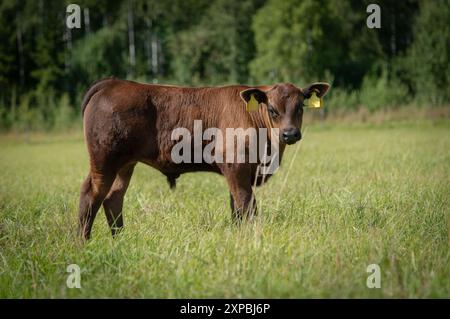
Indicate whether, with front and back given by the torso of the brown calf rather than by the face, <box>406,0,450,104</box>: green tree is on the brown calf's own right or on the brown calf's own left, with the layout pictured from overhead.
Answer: on the brown calf's own left

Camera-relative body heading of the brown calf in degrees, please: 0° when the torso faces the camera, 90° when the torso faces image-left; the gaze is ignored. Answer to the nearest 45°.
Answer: approximately 270°

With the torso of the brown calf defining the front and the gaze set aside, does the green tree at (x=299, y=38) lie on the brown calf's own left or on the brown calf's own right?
on the brown calf's own left
